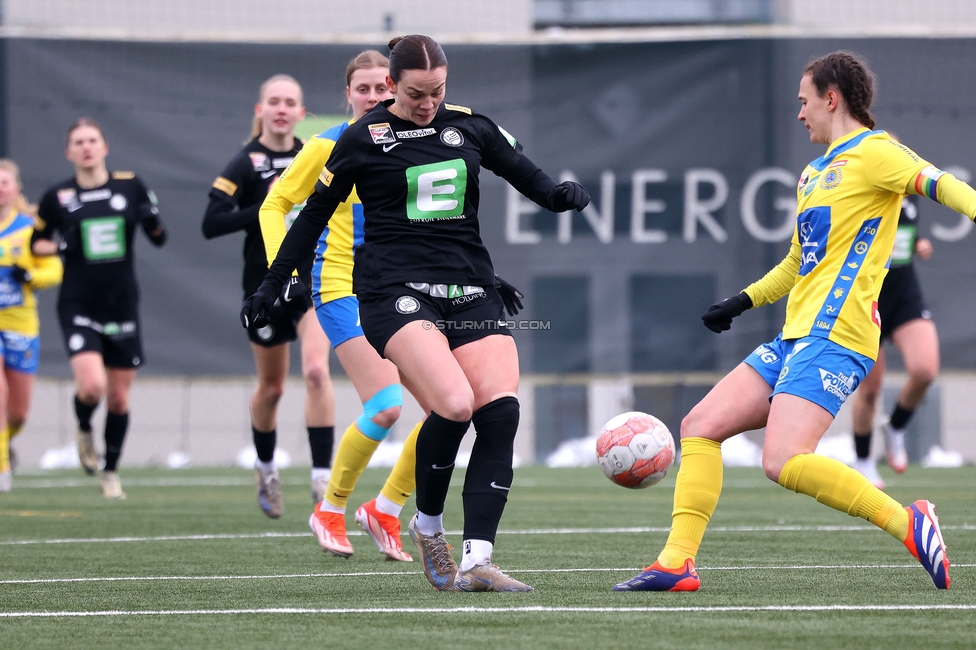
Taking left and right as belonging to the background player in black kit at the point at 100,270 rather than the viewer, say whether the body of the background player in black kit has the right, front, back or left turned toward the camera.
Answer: front

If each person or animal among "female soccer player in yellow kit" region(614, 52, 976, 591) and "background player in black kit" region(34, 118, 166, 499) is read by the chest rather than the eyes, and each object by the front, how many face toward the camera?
1

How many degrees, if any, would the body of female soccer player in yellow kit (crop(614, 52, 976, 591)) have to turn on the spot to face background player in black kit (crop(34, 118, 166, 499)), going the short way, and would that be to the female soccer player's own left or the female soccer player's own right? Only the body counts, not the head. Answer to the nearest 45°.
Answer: approximately 45° to the female soccer player's own right

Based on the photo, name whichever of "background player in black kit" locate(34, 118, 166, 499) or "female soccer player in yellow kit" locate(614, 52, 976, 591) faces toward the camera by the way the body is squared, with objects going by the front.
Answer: the background player in black kit

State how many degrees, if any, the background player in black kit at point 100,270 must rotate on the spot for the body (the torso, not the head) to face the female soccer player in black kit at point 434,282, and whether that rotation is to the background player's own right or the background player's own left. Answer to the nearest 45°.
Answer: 0° — they already face them

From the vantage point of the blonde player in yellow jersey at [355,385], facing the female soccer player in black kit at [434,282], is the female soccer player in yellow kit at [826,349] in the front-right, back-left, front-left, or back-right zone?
front-left

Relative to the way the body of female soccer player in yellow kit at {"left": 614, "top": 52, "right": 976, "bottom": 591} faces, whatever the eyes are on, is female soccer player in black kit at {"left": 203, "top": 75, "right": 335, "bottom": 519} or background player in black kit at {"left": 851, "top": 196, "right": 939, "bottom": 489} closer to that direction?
the female soccer player in black kit

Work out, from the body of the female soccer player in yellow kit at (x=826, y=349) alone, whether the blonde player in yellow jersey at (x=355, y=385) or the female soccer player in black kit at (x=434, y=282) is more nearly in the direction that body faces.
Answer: the female soccer player in black kit

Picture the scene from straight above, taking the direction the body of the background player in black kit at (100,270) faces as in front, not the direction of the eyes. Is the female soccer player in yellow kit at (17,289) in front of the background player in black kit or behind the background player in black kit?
behind

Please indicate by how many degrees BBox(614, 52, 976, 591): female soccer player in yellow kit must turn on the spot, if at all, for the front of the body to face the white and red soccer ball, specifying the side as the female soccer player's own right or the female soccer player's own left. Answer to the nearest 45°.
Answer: approximately 45° to the female soccer player's own right

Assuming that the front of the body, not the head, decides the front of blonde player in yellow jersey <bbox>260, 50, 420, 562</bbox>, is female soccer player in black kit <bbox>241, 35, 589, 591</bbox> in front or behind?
in front

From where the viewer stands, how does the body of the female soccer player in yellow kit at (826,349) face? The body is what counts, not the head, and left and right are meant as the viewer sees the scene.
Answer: facing to the left of the viewer

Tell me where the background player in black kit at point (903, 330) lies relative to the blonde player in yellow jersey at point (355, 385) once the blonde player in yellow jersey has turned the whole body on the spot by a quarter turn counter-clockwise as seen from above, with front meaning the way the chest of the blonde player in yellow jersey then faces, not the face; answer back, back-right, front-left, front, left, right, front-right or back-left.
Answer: front

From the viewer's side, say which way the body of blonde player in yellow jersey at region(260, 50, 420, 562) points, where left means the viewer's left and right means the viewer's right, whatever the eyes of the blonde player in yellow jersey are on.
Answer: facing the viewer and to the right of the viewer
